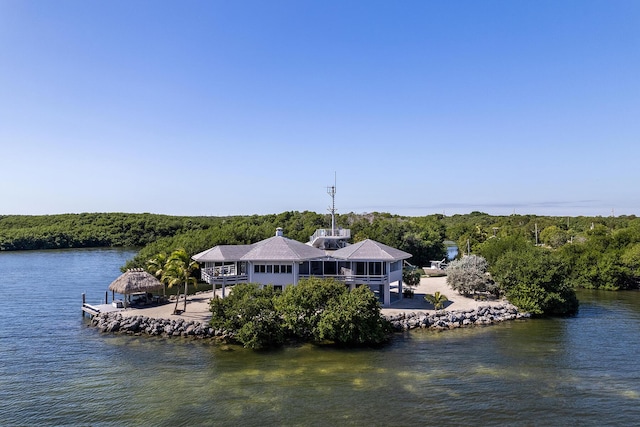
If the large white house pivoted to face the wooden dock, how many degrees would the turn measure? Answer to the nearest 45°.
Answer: approximately 90° to its right

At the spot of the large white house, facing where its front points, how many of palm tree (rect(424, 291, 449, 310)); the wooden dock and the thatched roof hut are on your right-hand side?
2

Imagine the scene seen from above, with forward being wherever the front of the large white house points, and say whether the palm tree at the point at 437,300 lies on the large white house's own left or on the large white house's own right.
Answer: on the large white house's own left

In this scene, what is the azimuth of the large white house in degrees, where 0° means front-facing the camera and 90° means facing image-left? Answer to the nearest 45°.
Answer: approximately 0°

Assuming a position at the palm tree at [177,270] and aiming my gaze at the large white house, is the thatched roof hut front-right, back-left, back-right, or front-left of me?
back-left

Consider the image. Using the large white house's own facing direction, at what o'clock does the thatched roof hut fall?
The thatched roof hut is roughly at 3 o'clock from the large white house.

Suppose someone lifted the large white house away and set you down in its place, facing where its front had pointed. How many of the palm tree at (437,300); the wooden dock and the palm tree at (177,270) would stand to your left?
1
